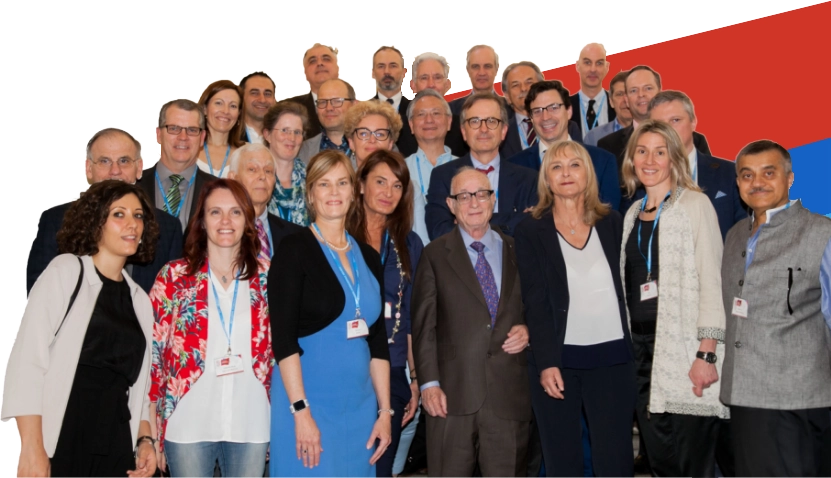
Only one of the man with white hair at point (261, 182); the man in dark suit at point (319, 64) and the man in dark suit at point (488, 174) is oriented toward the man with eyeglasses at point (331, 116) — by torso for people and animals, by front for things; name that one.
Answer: the man in dark suit at point (319, 64)

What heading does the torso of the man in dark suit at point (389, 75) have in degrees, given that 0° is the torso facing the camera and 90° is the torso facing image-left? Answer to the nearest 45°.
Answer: approximately 0°

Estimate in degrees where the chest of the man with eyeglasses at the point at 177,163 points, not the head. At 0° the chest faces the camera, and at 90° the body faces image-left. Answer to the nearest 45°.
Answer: approximately 0°

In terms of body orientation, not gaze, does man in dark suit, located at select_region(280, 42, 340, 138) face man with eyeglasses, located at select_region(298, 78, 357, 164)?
yes

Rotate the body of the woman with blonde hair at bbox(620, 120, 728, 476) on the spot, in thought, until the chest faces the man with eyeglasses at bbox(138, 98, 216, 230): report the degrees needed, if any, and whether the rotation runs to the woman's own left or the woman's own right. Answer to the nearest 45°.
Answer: approximately 45° to the woman's own right

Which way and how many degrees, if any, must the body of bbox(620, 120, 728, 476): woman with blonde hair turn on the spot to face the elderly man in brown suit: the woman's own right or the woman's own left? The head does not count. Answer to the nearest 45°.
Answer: approximately 45° to the woman's own right

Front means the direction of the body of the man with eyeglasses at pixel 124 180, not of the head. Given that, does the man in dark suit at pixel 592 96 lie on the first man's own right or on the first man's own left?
on the first man's own left

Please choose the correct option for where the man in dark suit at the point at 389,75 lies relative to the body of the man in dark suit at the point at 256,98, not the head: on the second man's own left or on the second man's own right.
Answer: on the second man's own left

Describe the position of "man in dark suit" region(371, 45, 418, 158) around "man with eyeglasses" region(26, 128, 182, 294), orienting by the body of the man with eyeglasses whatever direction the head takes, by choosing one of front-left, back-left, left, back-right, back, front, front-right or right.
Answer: back-left

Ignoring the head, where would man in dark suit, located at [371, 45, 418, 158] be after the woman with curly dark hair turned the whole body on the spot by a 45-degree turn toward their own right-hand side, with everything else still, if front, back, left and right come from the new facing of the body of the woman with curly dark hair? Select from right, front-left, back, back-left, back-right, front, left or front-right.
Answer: back-left

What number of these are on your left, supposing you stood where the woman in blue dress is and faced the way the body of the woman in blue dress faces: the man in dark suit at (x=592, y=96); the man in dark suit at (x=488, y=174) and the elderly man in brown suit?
3

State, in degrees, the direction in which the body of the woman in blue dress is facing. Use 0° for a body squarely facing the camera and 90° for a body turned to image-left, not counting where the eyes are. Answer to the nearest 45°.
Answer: approximately 315°

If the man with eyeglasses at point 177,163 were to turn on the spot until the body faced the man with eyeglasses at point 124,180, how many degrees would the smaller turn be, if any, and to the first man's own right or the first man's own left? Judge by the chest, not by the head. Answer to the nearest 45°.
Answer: approximately 45° to the first man's own right
